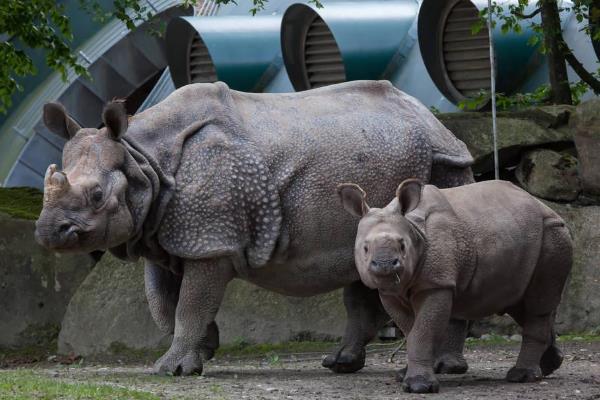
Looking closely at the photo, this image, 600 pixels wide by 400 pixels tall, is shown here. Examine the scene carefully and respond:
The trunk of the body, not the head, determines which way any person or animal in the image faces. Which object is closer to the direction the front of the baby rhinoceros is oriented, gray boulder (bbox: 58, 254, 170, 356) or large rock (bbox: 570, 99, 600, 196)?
the gray boulder

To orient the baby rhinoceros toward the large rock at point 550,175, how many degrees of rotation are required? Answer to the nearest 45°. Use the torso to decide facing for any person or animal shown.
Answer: approximately 135° to its right

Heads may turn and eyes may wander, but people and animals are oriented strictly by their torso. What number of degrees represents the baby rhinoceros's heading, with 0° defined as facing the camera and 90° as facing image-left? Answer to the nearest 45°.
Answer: approximately 45°

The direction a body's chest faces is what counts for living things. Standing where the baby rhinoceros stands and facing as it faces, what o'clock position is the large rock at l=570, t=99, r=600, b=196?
The large rock is roughly at 5 o'clock from the baby rhinoceros.

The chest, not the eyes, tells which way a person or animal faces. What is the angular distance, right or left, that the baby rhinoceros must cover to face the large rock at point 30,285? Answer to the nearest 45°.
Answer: approximately 90° to its right

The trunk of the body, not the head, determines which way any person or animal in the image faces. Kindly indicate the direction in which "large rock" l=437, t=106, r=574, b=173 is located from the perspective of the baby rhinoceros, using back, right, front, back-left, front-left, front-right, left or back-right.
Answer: back-right

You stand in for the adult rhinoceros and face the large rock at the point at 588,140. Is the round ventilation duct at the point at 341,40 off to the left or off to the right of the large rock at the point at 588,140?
left

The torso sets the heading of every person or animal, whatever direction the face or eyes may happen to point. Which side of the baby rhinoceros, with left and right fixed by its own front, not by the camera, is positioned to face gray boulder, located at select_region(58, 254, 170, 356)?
right

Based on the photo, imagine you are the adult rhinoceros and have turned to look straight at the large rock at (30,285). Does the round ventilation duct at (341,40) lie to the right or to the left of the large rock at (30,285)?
right

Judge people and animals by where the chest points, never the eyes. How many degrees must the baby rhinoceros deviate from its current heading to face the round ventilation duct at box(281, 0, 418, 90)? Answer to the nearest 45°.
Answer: approximately 135° to its right

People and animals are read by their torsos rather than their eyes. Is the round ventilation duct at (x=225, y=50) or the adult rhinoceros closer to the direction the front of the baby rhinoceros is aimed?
the adult rhinoceros

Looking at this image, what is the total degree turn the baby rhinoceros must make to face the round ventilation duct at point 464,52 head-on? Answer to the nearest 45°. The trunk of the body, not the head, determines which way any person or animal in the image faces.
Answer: approximately 135° to its right
